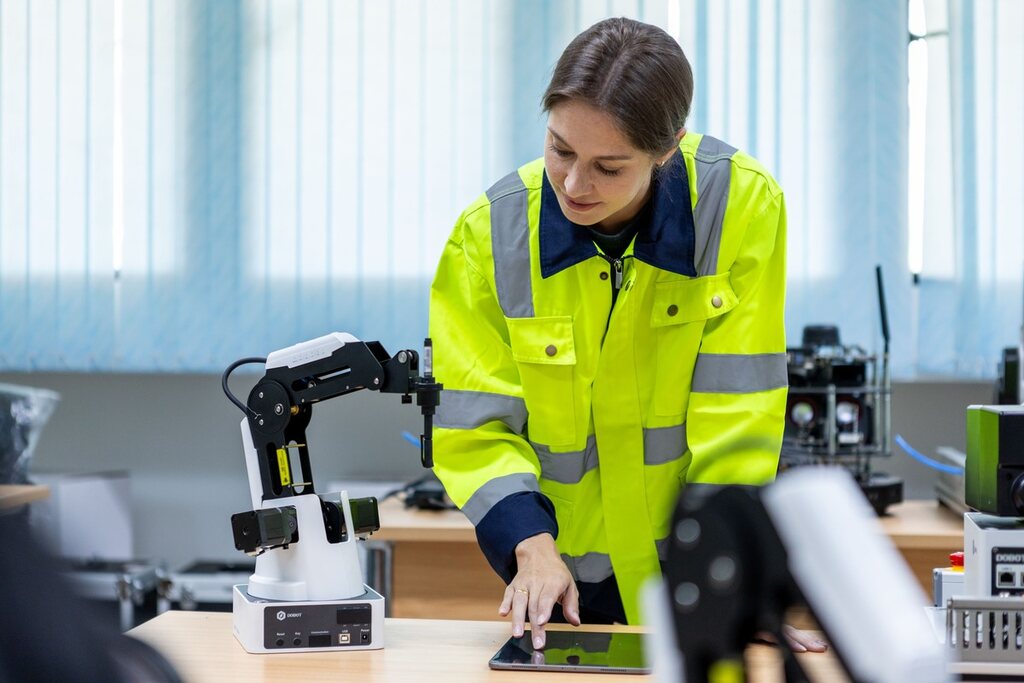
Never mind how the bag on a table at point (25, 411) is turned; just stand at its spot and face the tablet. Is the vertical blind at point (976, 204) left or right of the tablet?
left

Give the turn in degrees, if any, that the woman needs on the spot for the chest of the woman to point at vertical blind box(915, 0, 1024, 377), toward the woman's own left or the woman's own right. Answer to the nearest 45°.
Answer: approximately 135° to the woman's own left

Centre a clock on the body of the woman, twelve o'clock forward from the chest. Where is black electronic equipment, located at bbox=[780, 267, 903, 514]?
The black electronic equipment is roughly at 7 o'clock from the woman.

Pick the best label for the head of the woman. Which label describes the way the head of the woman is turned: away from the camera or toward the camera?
toward the camera

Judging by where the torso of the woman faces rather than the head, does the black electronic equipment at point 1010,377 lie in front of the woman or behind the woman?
behind

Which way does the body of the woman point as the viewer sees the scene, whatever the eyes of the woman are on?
toward the camera

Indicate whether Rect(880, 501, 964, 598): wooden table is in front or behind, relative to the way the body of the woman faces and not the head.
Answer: behind
